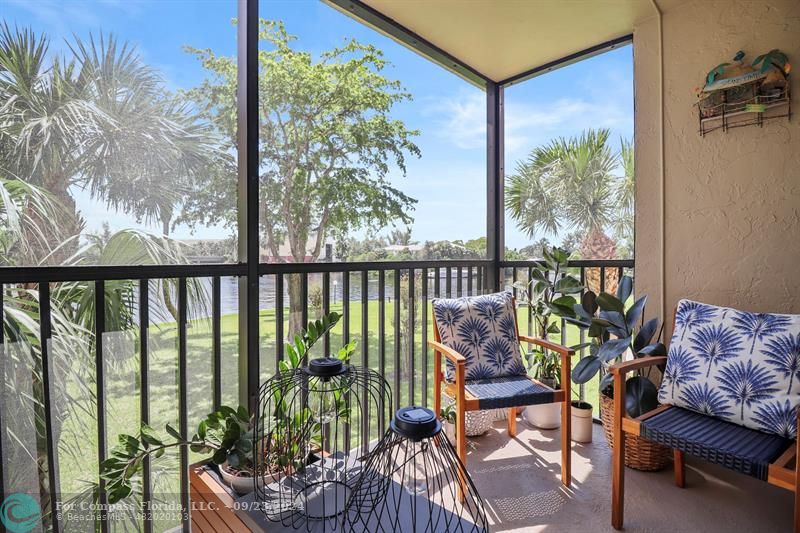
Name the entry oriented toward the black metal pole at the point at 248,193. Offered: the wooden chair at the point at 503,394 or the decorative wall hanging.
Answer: the decorative wall hanging

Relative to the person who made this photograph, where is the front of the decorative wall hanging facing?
facing the viewer and to the left of the viewer

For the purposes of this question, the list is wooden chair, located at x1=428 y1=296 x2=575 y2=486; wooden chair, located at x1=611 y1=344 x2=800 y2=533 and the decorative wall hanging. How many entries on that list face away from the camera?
0

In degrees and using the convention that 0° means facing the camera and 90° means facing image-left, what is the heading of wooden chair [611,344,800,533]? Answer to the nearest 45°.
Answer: approximately 45°

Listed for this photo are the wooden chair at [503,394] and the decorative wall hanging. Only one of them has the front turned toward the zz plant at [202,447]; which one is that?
the decorative wall hanging

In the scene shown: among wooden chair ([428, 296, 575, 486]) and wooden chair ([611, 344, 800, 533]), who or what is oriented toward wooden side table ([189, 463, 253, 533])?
wooden chair ([611, 344, 800, 533])

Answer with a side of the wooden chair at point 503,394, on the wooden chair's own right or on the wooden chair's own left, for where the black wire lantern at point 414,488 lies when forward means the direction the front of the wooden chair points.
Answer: on the wooden chair's own right

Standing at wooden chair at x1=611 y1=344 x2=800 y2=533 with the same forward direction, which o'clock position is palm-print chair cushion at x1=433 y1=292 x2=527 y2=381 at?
The palm-print chair cushion is roughly at 2 o'clock from the wooden chair.

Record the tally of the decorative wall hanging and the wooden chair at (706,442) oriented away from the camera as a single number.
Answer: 0

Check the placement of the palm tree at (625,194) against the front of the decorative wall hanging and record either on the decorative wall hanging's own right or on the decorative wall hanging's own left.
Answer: on the decorative wall hanging's own right

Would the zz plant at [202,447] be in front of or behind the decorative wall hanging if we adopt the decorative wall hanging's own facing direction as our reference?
in front

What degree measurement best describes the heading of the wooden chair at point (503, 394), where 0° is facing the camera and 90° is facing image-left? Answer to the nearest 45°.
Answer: approximately 315°
